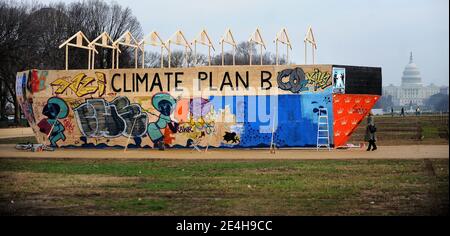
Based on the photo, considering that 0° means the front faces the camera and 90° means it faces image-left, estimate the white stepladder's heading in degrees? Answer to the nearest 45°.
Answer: approximately 0°

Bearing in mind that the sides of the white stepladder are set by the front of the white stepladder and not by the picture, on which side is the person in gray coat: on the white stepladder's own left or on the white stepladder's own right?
on the white stepladder's own left

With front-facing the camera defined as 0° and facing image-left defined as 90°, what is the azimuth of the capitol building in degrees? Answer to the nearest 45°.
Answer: approximately 0°

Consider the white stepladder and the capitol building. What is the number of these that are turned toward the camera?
2
